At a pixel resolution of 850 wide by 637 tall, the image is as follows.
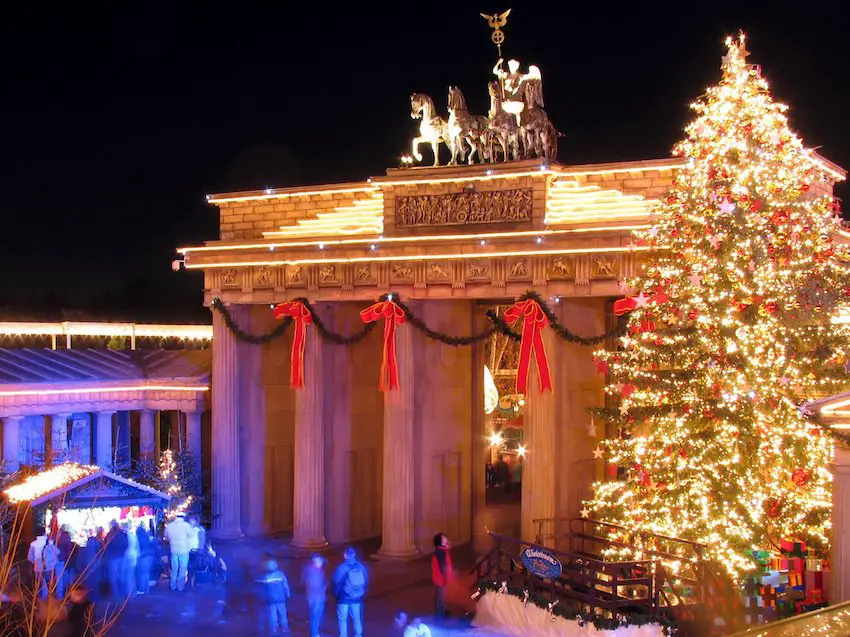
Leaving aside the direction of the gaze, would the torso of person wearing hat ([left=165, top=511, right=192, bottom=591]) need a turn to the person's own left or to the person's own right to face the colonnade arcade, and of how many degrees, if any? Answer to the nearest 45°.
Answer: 0° — they already face it

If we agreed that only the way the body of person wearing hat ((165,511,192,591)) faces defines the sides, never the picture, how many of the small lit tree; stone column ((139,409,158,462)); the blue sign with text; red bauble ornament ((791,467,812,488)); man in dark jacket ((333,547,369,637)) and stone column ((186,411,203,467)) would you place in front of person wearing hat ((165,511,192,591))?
3

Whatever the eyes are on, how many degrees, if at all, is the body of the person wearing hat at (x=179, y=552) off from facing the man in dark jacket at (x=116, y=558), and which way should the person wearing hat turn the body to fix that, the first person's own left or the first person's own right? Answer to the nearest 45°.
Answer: approximately 135° to the first person's own left

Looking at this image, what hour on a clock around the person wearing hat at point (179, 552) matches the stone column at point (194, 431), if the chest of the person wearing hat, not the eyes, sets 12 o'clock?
The stone column is roughly at 12 o'clock from the person wearing hat.

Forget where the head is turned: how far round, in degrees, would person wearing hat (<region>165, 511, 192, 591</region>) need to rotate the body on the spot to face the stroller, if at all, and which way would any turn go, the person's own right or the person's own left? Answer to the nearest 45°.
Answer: approximately 45° to the person's own right

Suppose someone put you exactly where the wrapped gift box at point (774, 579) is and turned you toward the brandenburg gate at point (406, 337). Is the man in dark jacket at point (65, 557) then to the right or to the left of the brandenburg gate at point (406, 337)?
left

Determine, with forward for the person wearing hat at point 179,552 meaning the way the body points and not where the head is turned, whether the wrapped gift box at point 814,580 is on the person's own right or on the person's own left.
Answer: on the person's own right

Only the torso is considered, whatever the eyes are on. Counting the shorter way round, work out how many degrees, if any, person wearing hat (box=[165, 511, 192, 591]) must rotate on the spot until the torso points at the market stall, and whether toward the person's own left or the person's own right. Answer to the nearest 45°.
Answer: approximately 90° to the person's own left

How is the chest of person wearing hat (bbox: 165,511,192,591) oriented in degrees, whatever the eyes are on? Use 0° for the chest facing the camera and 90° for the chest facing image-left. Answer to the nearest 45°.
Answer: approximately 180°
